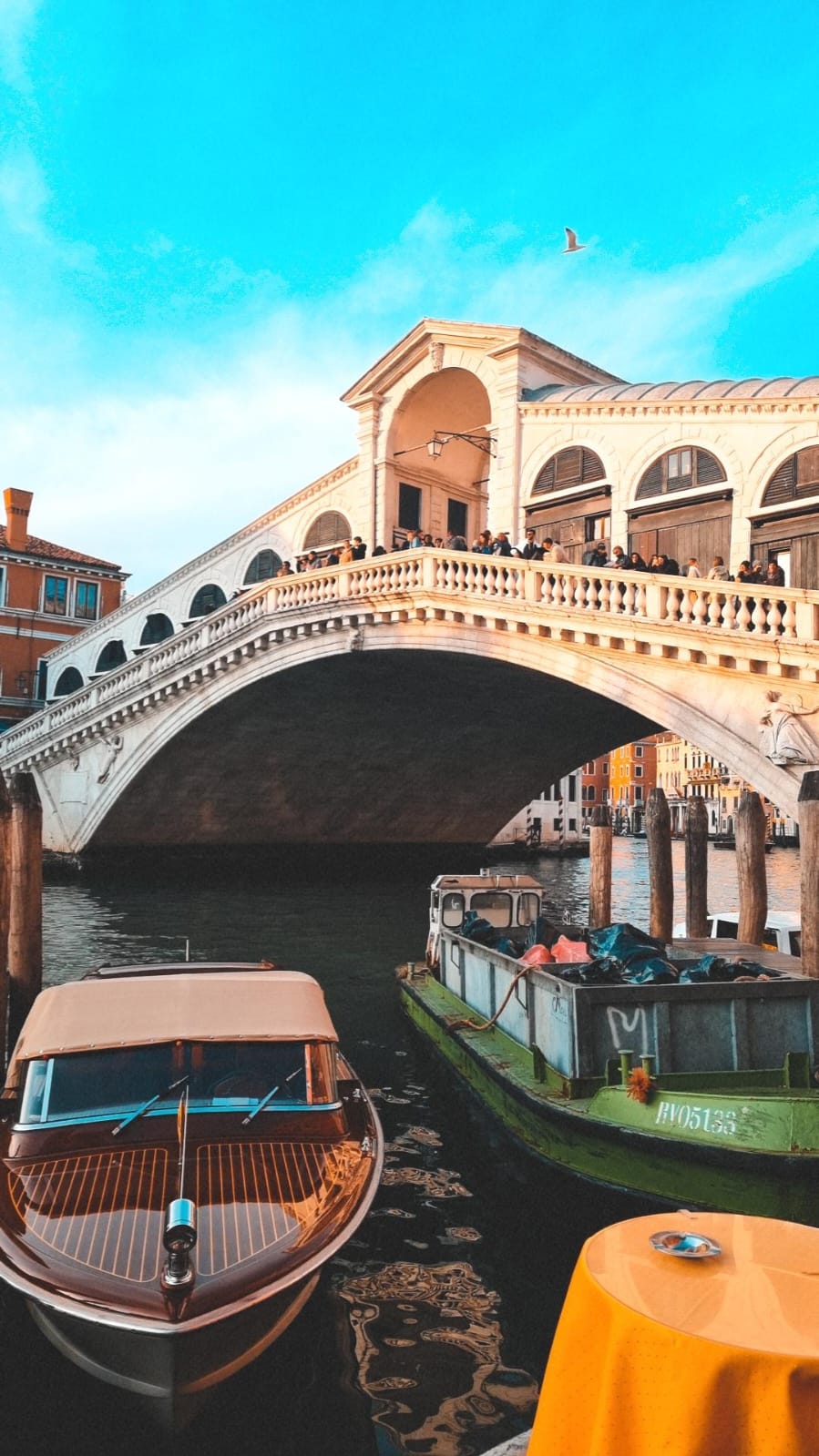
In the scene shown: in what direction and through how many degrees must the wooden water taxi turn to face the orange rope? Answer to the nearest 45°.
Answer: approximately 135° to its left

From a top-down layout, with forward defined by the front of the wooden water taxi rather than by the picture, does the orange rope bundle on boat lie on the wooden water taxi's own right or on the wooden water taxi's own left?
on the wooden water taxi's own left

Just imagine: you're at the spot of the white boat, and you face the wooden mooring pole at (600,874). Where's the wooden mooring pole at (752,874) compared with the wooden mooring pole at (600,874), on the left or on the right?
left

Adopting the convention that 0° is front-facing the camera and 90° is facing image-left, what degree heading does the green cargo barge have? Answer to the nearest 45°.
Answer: approximately 315°

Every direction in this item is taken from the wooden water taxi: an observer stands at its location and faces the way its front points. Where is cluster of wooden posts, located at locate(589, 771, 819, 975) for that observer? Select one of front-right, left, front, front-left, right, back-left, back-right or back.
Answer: back-left

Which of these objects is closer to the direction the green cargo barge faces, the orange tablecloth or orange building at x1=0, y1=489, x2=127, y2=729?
the orange tablecloth

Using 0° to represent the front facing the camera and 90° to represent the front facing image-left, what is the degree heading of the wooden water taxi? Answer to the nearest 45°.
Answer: approximately 0°

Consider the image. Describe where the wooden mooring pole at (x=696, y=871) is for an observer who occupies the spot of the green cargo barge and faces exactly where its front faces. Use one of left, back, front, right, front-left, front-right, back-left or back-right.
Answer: back-left

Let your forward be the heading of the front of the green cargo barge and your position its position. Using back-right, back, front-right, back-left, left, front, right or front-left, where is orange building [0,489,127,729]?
back

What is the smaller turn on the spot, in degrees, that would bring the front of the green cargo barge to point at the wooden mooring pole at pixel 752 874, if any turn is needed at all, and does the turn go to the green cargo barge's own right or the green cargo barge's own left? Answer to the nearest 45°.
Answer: approximately 135° to the green cargo barge's own left

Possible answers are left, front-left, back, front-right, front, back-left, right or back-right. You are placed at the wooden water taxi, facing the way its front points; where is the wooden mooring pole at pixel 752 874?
back-left
